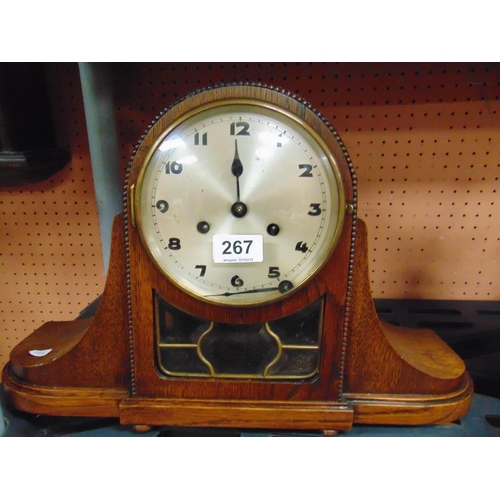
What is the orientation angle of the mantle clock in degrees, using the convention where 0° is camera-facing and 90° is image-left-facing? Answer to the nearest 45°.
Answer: approximately 0°
